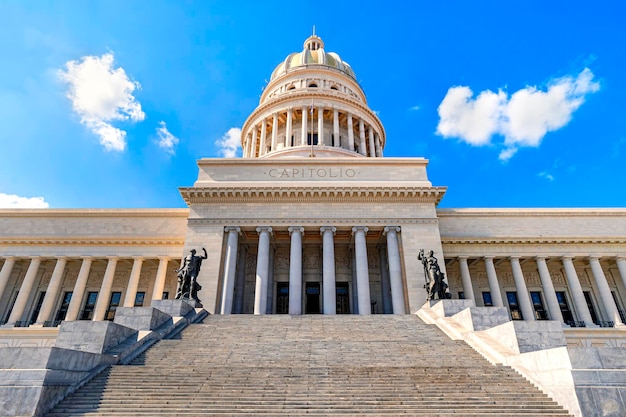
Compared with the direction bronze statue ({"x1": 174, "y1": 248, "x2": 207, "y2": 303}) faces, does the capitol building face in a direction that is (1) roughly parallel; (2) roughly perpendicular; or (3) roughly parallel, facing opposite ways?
roughly parallel

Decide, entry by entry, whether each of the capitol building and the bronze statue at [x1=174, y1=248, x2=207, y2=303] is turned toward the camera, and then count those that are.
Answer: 2

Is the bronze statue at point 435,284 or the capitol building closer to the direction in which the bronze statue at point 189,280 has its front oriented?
the bronze statue

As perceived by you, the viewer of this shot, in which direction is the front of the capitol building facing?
facing the viewer

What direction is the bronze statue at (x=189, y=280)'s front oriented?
toward the camera
